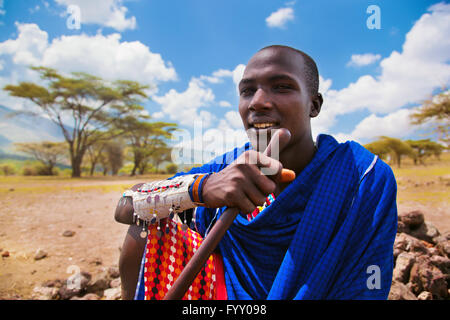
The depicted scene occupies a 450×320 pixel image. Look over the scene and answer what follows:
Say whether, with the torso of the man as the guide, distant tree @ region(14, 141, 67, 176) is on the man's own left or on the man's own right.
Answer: on the man's own right

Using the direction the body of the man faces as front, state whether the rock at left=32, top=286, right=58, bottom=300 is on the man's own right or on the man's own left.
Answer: on the man's own right

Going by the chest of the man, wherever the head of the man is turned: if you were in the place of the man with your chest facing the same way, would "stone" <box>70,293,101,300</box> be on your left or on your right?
on your right

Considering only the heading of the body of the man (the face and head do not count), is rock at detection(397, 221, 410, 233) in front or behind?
behind

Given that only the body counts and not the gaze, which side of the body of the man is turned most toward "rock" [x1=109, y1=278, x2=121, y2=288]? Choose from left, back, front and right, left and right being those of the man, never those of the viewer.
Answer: right

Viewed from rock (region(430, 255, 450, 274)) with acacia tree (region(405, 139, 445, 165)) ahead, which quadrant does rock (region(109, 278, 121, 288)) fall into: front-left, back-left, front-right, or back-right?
back-left

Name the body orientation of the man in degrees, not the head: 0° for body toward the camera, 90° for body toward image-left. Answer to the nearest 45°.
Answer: approximately 45°

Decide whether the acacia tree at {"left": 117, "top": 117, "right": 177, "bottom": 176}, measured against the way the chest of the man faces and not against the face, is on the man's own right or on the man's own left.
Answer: on the man's own right
